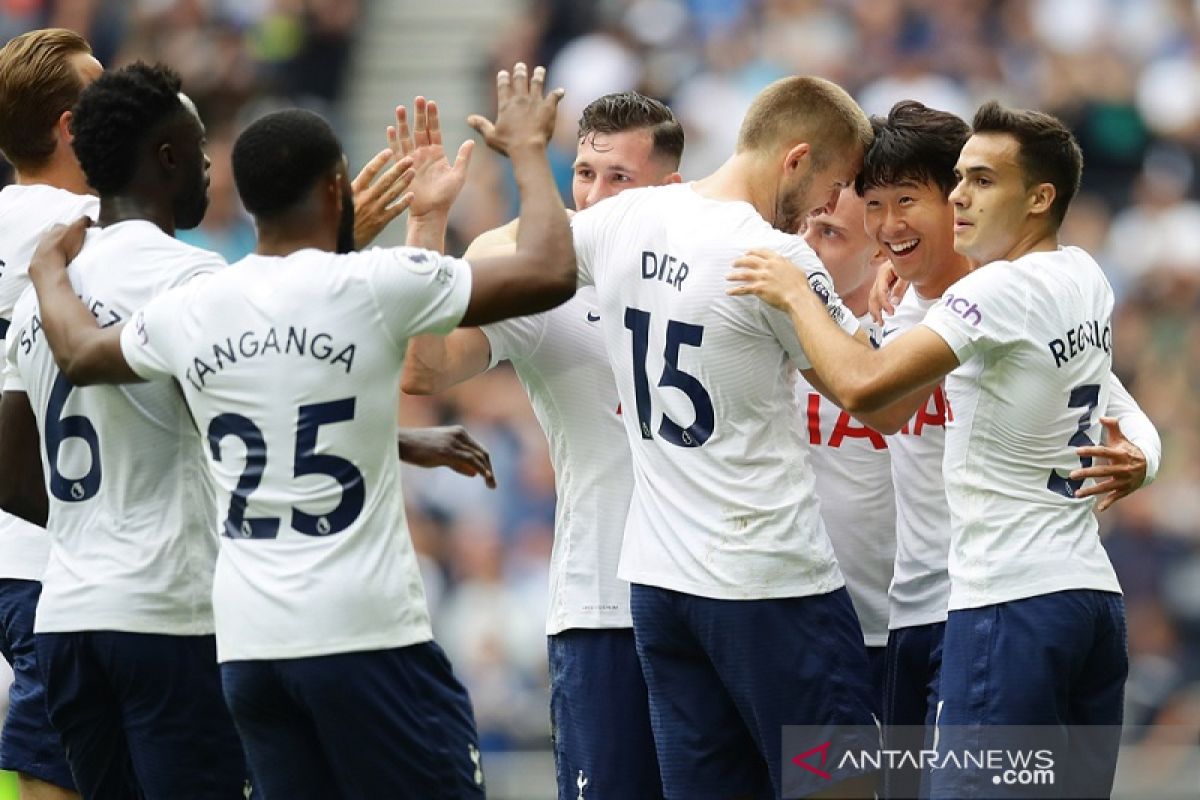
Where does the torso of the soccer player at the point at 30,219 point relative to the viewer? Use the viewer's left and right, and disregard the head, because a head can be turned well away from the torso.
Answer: facing away from the viewer and to the right of the viewer

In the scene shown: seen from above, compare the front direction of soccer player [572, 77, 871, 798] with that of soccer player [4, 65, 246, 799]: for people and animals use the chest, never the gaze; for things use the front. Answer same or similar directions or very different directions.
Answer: same or similar directions

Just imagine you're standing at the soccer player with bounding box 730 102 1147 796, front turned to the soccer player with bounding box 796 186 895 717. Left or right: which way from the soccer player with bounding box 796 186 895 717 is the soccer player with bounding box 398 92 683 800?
left

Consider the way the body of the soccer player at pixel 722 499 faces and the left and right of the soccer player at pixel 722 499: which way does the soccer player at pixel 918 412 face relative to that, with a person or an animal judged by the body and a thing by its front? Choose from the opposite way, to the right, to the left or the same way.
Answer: the opposite way

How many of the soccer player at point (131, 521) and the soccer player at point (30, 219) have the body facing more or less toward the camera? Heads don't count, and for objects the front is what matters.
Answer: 0

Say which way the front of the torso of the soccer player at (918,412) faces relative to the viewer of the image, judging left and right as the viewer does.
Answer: facing the viewer and to the left of the viewer

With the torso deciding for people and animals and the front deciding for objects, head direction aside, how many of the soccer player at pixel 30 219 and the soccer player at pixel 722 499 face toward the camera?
0

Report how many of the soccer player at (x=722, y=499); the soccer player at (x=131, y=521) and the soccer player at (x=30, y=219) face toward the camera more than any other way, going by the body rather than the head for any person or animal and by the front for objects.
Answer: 0

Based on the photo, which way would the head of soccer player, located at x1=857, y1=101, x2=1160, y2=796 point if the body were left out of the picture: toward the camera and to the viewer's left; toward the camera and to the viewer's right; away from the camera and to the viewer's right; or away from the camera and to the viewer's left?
toward the camera and to the viewer's left

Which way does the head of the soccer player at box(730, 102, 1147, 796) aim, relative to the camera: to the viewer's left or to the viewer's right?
to the viewer's left

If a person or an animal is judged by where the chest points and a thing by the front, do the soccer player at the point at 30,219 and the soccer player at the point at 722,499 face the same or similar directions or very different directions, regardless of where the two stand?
same or similar directions

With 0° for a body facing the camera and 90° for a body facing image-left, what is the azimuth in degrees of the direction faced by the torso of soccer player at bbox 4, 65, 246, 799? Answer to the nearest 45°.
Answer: approximately 225°

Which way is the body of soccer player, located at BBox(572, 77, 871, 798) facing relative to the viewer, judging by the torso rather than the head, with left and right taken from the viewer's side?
facing away from the viewer and to the right of the viewer

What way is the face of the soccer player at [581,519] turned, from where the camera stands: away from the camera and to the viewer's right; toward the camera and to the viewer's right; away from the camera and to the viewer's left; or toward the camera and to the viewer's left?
toward the camera and to the viewer's left
